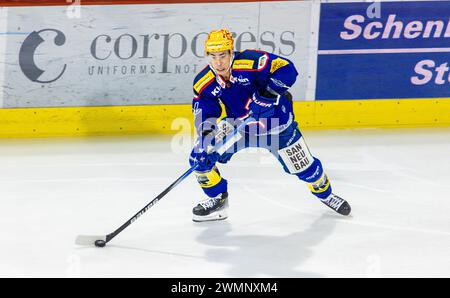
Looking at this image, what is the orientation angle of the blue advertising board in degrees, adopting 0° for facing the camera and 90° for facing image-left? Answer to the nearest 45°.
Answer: approximately 0°

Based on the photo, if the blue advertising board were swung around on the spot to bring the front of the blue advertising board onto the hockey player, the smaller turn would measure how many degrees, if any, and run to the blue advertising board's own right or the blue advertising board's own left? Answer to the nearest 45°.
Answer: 0° — it already faces them

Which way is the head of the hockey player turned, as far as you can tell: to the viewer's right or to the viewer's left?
to the viewer's left

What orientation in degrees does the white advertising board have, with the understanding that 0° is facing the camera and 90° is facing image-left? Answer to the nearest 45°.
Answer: approximately 0°

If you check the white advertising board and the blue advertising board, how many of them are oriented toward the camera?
2

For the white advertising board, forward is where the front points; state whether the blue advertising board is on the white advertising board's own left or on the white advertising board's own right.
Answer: on the white advertising board's own left
